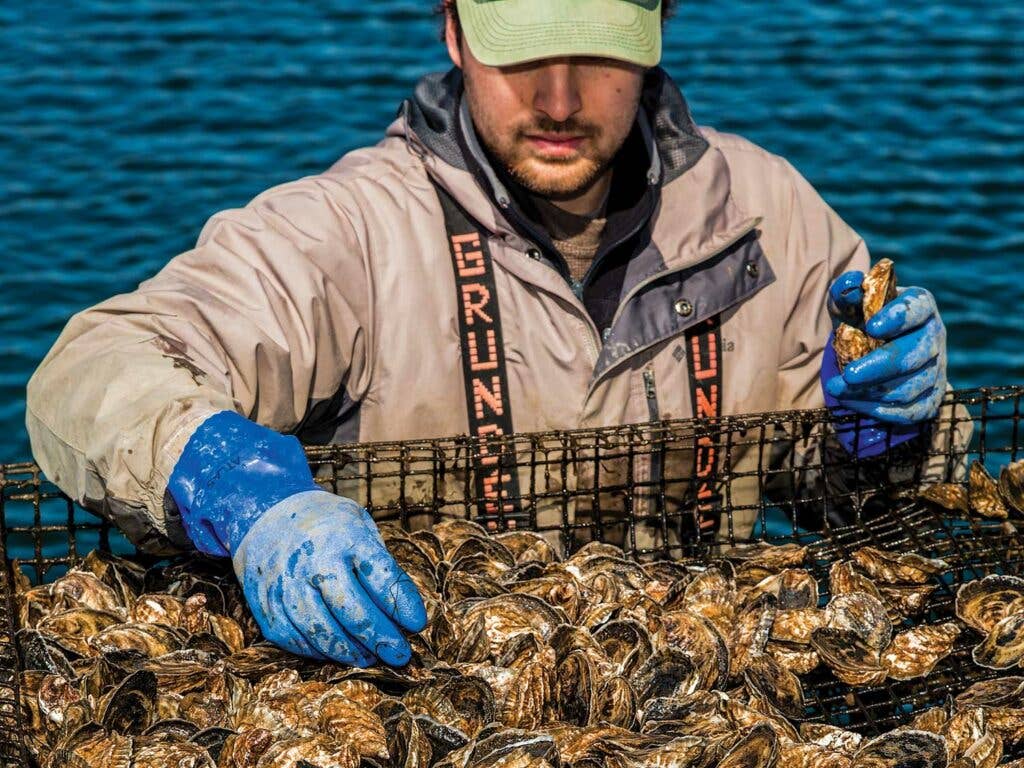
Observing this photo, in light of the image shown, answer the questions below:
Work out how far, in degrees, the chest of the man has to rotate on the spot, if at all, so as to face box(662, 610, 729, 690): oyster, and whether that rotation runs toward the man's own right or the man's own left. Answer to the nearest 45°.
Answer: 0° — they already face it

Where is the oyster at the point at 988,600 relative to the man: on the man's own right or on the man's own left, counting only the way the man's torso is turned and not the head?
on the man's own left

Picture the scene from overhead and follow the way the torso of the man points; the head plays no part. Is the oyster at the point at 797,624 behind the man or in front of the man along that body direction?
in front

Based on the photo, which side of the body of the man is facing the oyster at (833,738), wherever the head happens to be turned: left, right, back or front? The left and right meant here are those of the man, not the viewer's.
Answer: front

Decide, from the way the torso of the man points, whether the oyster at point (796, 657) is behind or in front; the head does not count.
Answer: in front

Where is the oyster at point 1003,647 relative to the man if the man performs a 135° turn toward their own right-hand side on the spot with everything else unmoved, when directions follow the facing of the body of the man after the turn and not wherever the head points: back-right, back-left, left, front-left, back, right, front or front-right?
back

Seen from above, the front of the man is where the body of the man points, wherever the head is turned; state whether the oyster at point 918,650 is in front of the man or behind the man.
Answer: in front

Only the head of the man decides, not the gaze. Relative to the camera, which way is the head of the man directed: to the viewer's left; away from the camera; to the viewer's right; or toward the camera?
toward the camera

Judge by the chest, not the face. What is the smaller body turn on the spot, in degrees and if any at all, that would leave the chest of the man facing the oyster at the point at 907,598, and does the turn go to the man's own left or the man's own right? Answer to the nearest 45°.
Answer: approximately 45° to the man's own left

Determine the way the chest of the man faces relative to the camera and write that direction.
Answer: toward the camera

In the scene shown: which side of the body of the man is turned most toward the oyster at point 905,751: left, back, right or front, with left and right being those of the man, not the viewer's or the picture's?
front
